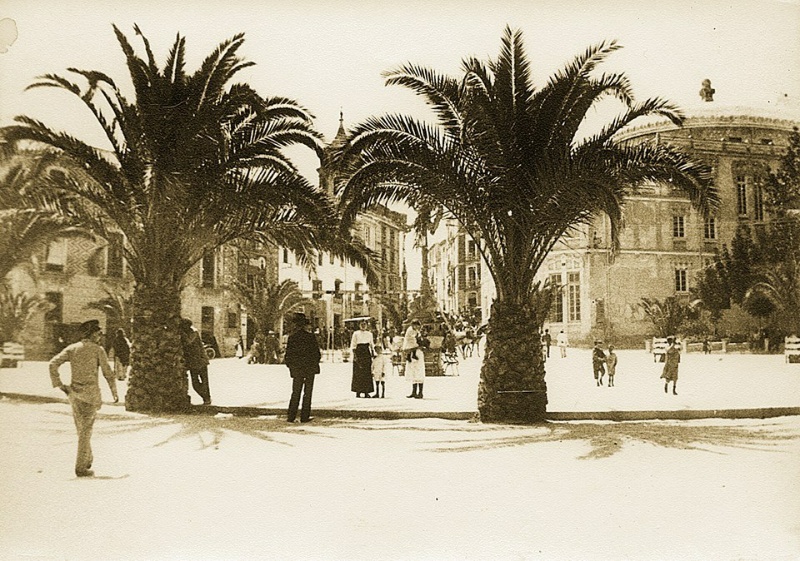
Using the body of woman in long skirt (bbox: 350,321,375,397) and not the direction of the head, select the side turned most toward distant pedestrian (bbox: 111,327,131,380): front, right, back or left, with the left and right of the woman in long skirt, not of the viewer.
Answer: right

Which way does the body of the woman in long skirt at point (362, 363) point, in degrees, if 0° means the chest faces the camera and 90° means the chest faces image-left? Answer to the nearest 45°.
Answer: approximately 0°
